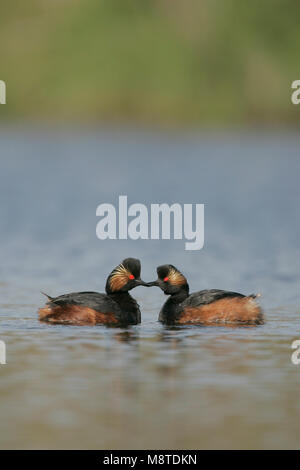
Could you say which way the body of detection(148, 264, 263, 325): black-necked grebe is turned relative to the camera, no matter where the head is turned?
to the viewer's left

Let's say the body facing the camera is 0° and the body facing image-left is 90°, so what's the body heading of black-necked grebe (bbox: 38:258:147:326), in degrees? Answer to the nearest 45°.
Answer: approximately 270°

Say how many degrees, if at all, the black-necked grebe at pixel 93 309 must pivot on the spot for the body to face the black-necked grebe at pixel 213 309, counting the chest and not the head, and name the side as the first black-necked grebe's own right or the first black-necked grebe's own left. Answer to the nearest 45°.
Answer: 0° — it already faces it

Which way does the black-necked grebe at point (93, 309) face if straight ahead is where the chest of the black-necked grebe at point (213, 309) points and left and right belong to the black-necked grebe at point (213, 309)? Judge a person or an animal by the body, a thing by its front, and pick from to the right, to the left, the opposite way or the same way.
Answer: the opposite way

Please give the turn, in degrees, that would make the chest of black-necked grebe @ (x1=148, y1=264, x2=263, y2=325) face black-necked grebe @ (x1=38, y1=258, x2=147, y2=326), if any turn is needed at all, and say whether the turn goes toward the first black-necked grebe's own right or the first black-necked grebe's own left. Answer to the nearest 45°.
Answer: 0° — it already faces it

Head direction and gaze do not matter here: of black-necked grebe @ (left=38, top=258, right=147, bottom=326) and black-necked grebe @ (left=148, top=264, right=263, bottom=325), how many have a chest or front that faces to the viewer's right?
1
